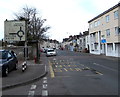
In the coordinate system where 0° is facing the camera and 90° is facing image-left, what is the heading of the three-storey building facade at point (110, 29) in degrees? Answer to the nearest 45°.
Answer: approximately 45°

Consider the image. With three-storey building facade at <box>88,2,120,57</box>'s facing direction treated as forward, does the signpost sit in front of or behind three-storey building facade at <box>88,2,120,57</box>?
in front
